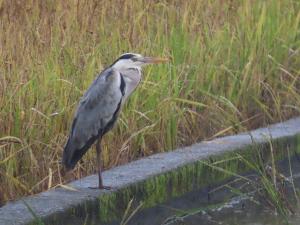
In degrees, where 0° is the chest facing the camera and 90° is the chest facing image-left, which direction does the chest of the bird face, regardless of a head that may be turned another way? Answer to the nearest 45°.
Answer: approximately 270°
